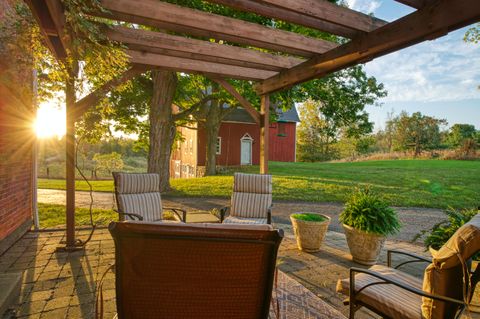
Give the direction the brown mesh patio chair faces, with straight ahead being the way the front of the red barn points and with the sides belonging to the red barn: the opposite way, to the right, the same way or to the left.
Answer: the opposite way

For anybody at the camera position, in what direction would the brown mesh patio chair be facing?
facing away from the viewer

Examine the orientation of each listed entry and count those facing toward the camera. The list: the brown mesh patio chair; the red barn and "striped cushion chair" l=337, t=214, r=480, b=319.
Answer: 1

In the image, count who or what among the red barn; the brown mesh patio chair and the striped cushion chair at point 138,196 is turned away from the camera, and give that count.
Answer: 1

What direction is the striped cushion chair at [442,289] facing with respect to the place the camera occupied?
facing away from the viewer and to the left of the viewer

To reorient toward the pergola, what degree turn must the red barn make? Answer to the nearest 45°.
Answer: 0° — it already faces it

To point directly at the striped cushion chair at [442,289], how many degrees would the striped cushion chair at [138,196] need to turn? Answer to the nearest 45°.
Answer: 0° — it already faces it

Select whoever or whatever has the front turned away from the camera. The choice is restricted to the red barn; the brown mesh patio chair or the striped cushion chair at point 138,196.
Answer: the brown mesh patio chair

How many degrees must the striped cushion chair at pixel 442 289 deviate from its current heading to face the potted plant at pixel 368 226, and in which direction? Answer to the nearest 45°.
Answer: approximately 45° to its right

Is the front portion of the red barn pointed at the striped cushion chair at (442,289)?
yes

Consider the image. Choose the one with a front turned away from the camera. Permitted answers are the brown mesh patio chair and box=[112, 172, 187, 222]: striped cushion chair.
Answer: the brown mesh patio chair

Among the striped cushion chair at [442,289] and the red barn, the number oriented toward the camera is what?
1

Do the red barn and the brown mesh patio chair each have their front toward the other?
yes
